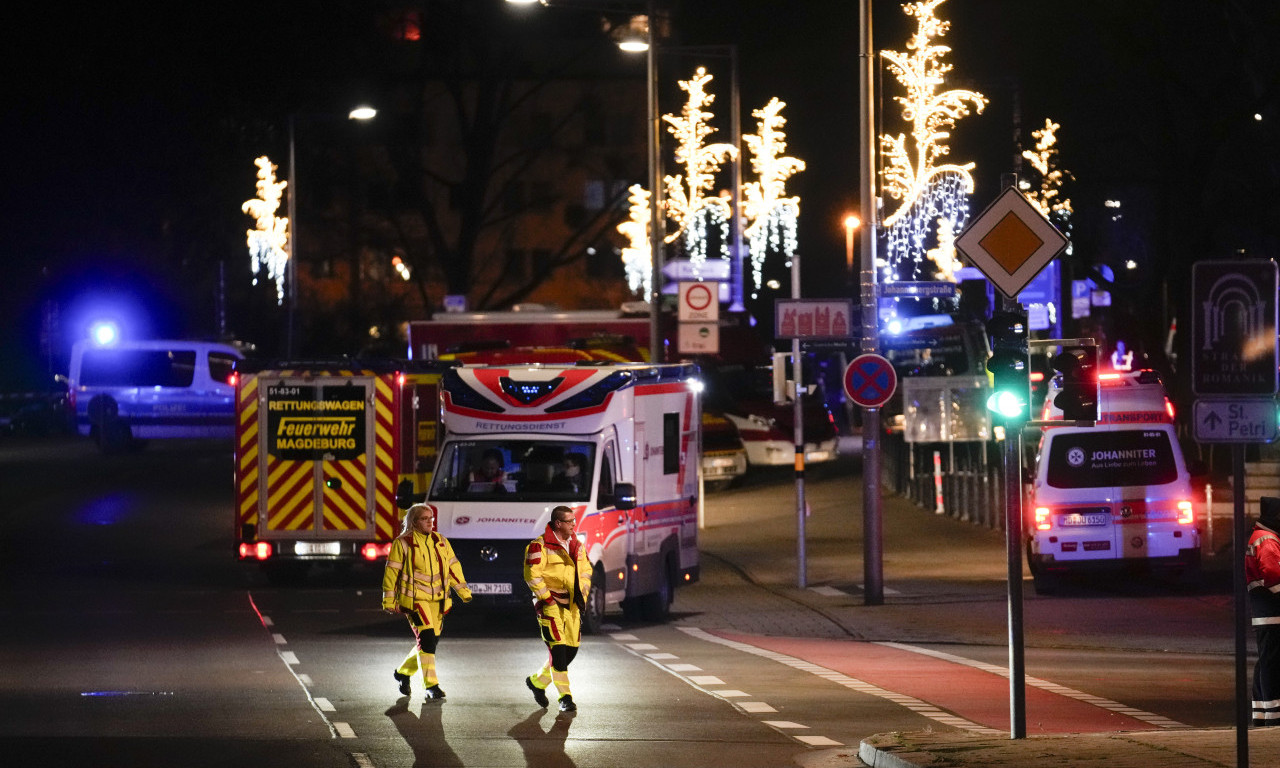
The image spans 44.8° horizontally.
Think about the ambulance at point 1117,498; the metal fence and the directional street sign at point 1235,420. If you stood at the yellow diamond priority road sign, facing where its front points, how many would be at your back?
2

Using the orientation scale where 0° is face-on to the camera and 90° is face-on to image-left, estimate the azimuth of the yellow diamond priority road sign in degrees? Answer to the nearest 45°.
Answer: approximately 0°

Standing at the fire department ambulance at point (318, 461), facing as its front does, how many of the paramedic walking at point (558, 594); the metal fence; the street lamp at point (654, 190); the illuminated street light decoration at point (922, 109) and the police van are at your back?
1

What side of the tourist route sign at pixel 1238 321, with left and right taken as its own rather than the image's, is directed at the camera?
front

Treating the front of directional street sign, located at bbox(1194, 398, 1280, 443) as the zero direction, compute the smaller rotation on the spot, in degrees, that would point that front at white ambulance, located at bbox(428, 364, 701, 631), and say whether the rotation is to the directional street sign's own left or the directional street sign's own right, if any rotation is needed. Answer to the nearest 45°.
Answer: approximately 135° to the directional street sign's own right

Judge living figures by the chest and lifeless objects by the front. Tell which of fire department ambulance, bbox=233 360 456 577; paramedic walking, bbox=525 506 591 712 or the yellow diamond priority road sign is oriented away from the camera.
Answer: the fire department ambulance

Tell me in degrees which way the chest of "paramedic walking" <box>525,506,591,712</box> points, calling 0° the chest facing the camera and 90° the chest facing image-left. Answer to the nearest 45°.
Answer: approximately 315°

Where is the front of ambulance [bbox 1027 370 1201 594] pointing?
away from the camera

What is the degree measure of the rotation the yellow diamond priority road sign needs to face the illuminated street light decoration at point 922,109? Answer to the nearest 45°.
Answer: approximately 180°
